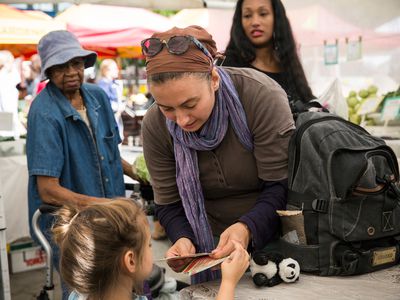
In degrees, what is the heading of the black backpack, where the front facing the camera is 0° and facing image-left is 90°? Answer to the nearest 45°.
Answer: approximately 315°

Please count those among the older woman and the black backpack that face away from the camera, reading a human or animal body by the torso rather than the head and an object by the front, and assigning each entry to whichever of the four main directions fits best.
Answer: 0

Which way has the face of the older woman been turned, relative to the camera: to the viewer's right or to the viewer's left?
to the viewer's right

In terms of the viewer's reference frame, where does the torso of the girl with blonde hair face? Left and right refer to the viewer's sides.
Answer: facing away from the viewer and to the right of the viewer

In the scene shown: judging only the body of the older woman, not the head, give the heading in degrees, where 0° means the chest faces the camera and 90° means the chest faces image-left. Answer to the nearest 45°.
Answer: approximately 315°

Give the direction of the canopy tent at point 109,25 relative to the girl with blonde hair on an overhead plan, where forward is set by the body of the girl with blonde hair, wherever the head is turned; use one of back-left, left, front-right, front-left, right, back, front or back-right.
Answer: front-left

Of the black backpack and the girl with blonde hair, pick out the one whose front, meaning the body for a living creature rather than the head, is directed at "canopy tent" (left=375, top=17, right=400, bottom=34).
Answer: the girl with blonde hair

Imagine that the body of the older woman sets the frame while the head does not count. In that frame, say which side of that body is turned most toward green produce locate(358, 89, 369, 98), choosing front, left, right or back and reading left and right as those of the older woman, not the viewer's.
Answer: left

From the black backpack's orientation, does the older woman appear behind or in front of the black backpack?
behind
